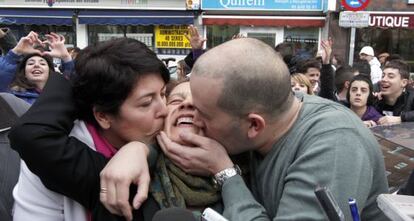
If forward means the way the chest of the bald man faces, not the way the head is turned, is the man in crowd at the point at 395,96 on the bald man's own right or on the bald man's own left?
on the bald man's own right

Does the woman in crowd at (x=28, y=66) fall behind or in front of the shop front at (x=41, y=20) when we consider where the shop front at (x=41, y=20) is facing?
in front

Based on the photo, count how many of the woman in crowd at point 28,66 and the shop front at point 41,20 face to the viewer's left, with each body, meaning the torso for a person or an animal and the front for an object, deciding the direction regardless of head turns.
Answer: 0

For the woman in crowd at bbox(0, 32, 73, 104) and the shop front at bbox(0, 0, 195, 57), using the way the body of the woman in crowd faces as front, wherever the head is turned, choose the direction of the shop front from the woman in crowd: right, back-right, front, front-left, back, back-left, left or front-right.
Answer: back

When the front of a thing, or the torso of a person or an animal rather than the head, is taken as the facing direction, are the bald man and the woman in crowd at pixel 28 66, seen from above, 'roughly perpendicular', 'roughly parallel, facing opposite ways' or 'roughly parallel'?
roughly perpendicular

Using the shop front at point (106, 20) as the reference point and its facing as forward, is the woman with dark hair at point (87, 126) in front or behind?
in front

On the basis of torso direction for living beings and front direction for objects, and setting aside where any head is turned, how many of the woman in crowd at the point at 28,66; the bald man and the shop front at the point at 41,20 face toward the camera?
2

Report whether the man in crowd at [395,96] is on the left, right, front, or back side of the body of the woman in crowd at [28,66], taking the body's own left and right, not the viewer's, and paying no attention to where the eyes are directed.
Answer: left

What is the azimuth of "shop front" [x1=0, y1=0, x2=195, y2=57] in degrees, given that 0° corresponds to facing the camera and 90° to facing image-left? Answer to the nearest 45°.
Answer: approximately 0°

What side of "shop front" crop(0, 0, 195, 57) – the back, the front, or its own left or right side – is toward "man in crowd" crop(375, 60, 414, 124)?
front

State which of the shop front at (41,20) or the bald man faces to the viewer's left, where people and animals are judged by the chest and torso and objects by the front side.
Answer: the bald man
